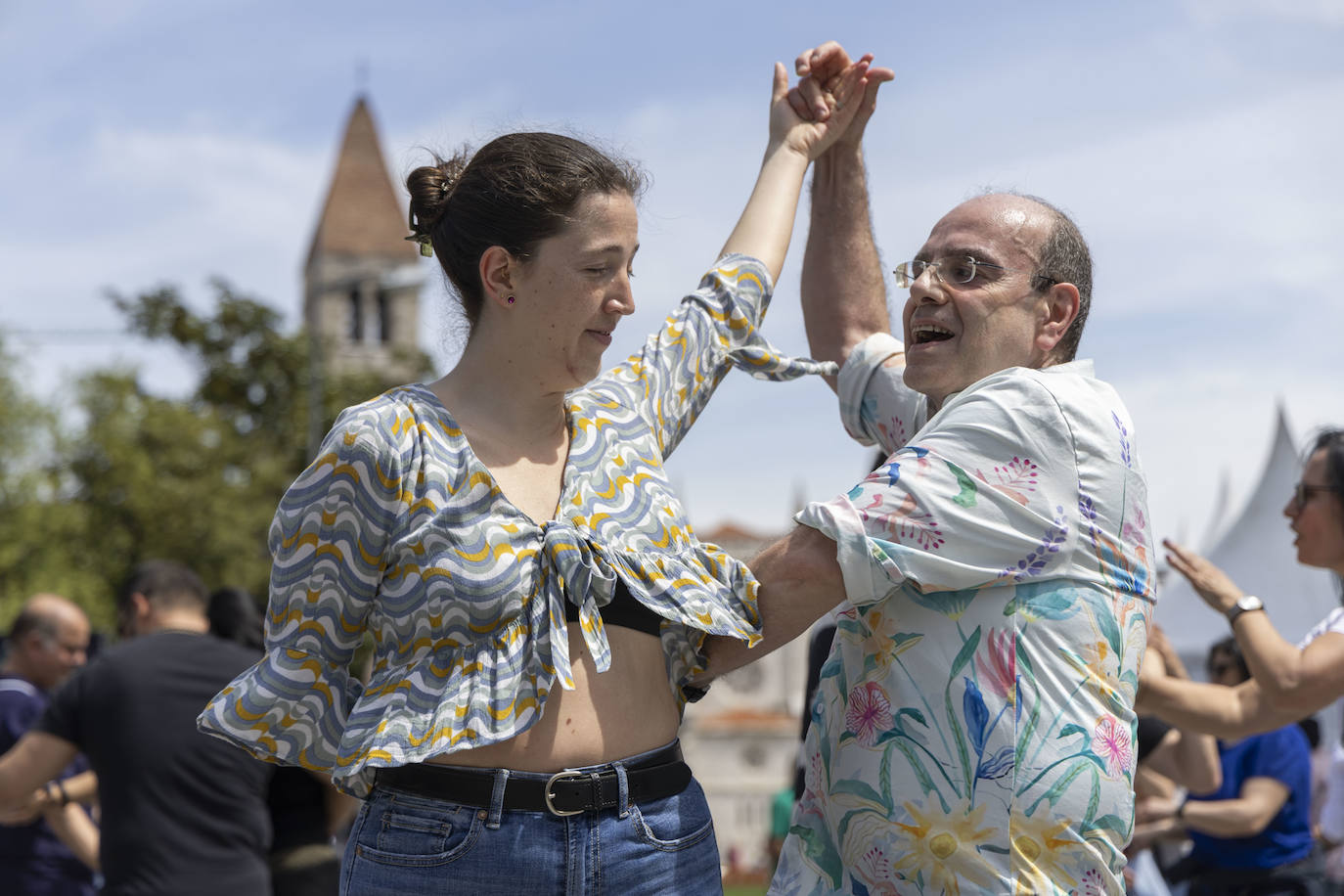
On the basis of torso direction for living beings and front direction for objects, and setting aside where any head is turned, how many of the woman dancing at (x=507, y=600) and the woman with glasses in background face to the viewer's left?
1

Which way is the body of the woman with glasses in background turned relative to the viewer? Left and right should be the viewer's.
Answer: facing to the left of the viewer

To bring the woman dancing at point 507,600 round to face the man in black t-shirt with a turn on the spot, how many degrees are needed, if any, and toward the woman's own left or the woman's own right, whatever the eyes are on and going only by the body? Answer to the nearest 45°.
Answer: approximately 180°

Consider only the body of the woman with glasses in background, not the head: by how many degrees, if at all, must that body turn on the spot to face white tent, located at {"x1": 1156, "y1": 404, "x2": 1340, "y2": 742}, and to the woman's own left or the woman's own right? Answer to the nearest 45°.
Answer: approximately 90° to the woman's own right

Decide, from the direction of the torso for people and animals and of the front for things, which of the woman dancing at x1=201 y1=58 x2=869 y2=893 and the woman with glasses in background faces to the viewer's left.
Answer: the woman with glasses in background

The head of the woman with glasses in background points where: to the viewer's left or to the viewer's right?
to the viewer's left

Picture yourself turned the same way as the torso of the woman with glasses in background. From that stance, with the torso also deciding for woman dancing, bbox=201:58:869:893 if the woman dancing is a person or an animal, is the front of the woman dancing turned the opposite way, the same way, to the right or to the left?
to the left

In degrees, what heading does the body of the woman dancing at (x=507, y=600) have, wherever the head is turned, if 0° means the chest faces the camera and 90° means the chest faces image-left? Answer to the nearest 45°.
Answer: approximately 315°
